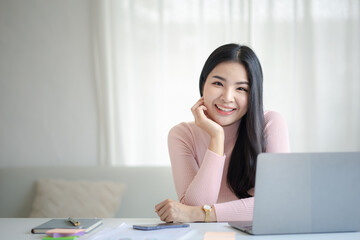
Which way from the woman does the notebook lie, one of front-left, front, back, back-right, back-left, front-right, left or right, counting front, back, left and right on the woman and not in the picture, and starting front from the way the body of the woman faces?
front-right

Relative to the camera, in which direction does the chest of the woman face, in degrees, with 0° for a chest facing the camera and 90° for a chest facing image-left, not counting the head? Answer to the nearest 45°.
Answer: approximately 0°

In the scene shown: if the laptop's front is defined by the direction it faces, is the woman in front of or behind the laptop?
in front

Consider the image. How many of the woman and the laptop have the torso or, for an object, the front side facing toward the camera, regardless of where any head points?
1

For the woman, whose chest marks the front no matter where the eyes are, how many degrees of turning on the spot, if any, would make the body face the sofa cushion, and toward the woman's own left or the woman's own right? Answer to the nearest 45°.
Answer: approximately 135° to the woman's own right

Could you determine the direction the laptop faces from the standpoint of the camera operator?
facing away from the viewer and to the left of the viewer

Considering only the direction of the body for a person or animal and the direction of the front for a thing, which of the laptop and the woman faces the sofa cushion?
the laptop

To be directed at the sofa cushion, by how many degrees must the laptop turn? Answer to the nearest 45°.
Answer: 0° — it already faces it

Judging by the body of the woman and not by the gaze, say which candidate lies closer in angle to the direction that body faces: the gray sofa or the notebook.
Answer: the notebook
